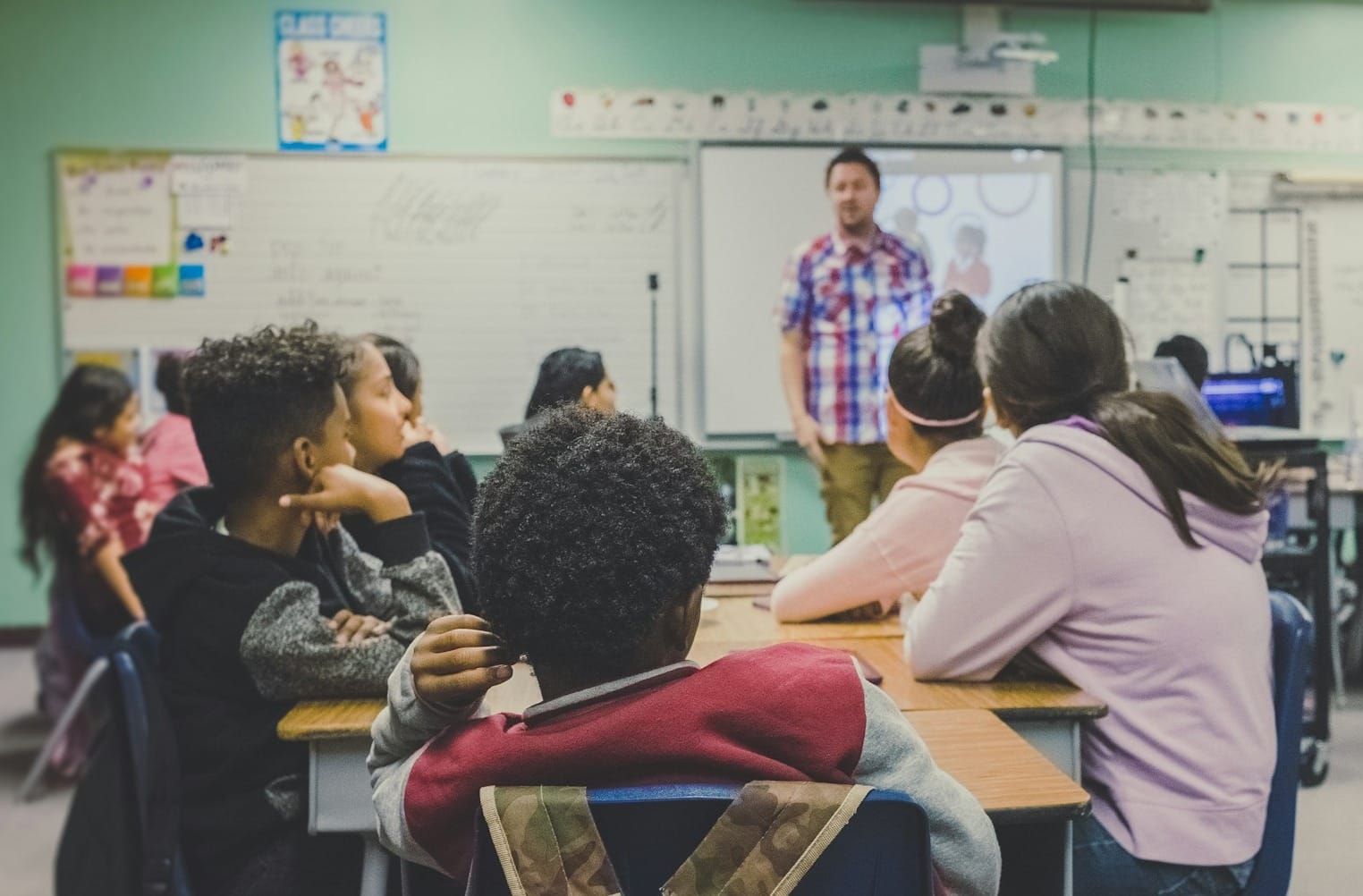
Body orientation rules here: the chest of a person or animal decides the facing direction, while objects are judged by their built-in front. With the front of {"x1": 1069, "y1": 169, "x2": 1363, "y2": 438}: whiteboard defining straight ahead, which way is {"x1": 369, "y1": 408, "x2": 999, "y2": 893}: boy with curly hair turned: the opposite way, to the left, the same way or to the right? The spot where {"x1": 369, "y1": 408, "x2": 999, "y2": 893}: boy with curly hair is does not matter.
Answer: the opposite way

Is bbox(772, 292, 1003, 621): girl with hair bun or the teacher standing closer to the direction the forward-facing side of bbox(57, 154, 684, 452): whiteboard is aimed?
the girl with hair bun

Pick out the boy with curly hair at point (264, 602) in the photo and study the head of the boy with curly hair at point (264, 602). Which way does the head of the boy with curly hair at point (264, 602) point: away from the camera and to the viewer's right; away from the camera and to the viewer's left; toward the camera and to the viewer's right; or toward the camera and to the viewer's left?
away from the camera and to the viewer's right

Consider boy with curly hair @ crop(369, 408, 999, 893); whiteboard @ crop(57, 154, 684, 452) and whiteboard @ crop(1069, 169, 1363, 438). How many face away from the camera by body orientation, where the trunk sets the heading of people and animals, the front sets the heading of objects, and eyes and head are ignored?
1

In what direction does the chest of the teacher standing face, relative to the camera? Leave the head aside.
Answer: toward the camera

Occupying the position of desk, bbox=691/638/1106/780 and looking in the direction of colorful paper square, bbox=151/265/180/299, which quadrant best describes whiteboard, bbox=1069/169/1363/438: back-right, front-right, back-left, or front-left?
front-right

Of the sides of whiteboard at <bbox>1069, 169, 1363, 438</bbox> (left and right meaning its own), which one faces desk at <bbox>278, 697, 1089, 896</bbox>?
front

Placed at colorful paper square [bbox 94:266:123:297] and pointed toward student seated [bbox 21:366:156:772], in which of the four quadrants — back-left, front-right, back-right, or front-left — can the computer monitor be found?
front-left

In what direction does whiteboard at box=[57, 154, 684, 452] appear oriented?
toward the camera

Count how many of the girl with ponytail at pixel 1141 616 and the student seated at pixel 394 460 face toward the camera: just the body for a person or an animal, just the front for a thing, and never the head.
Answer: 0

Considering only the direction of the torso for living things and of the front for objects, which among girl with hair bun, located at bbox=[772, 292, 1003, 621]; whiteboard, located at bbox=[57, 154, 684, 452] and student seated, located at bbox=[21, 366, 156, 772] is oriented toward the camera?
the whiteboard

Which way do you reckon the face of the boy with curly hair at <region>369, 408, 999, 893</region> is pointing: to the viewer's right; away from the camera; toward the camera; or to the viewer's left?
away from the camera

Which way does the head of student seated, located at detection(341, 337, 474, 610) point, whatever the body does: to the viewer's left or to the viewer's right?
to the viewer's right
